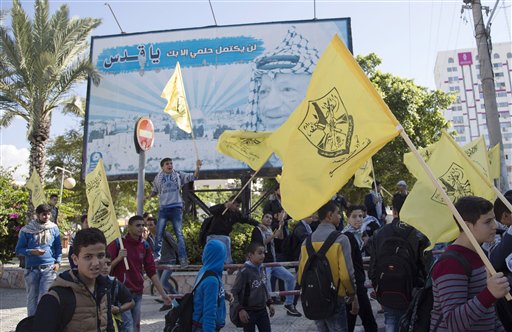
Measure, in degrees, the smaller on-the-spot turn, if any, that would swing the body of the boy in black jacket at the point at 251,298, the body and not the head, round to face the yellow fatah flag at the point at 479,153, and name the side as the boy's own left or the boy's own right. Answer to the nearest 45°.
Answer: approximately 45° to the boy's own left

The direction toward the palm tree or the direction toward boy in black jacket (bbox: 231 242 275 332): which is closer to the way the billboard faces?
the boy in black jacket

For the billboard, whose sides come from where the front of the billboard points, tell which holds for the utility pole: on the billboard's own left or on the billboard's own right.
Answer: on the billboard's own left

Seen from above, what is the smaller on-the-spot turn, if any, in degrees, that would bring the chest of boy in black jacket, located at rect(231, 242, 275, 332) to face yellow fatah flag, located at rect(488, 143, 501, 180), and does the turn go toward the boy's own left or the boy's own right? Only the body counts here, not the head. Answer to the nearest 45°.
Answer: approximately 90° to the boy's own left

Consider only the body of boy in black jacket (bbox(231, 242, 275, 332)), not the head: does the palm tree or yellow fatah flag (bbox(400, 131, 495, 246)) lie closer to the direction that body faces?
the yellow fatah flag

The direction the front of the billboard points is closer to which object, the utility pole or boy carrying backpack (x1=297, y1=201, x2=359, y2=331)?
the boy carrying backpack

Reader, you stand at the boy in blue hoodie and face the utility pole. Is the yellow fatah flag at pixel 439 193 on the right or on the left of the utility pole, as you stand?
right

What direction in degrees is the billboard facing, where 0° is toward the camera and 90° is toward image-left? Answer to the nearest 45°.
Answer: approximately 0°

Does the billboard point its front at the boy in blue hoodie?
yes
